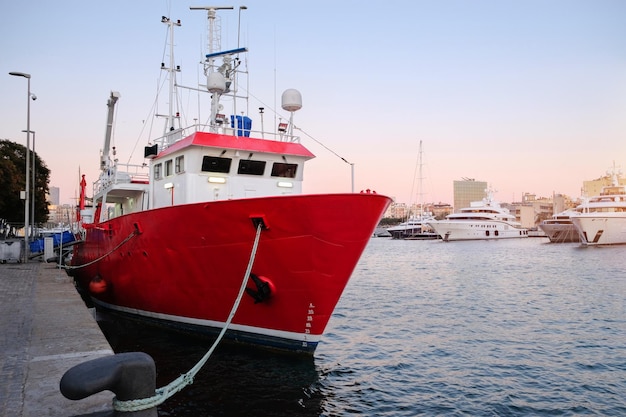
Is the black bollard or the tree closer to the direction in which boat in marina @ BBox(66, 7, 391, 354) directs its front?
the black bollard

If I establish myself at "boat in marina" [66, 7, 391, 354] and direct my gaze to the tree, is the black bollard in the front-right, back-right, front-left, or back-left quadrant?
back-left

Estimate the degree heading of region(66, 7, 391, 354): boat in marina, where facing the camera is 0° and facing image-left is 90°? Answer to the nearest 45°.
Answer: approximately 315°

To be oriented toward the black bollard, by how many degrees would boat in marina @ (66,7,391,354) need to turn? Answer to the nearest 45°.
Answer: approximately 45° to its right

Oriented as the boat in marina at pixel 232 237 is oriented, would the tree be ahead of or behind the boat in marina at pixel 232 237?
behind
